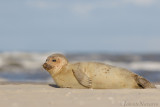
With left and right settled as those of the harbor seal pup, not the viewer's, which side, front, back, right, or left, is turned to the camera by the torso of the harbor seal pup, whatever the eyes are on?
left
